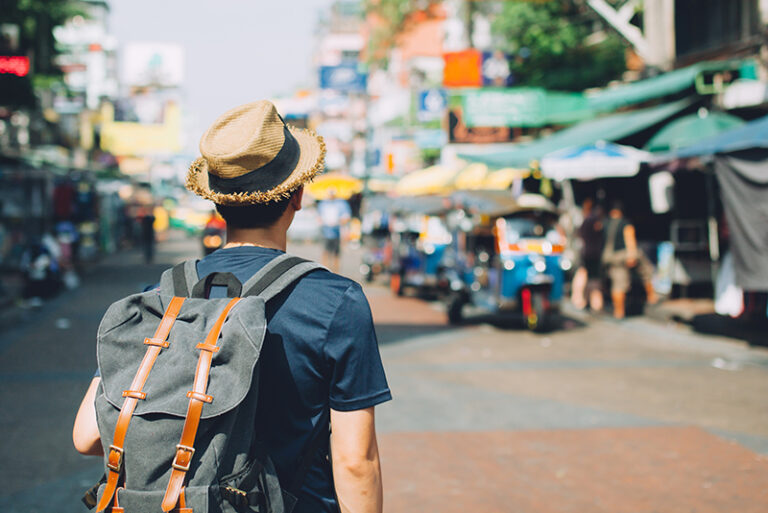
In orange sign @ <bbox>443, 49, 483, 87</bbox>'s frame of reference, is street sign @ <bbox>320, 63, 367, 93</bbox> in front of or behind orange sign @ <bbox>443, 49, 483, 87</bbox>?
behind

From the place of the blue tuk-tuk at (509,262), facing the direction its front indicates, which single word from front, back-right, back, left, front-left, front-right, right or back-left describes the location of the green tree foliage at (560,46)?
back-left

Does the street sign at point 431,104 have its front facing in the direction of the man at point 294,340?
yes

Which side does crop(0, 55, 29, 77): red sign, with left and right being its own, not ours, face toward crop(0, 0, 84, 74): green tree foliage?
back

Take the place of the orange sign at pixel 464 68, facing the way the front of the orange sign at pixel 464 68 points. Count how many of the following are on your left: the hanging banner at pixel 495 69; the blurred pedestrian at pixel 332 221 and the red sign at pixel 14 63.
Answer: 1

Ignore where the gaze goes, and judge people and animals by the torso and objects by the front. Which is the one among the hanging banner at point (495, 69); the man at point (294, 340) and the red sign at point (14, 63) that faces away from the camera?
the man

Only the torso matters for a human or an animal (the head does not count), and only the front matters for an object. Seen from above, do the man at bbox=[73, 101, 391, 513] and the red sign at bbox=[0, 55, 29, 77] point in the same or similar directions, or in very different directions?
very different directions

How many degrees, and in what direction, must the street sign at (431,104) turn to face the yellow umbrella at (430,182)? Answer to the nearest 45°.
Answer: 0° — it already faces it

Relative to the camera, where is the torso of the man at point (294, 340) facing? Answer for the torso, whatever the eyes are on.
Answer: away from the camera

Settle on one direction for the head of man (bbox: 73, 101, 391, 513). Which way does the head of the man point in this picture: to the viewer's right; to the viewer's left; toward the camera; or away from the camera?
away from the camera

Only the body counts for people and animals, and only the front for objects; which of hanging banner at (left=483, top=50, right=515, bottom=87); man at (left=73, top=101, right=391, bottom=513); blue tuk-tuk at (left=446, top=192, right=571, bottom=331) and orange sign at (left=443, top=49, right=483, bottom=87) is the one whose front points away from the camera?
the man

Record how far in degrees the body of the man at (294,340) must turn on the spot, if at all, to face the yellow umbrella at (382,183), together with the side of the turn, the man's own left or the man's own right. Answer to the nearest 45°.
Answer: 0° — they already face it
